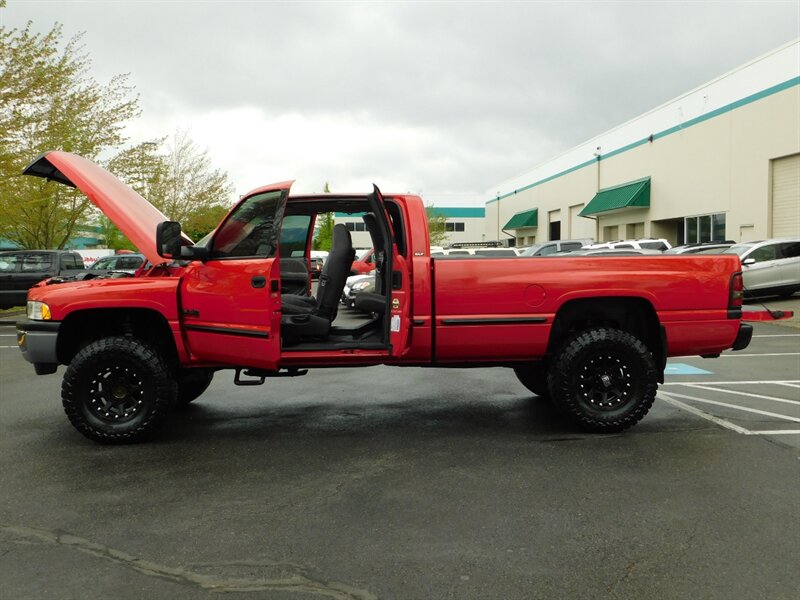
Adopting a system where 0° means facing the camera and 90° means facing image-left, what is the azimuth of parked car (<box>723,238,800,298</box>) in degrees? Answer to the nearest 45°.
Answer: approximately 45°

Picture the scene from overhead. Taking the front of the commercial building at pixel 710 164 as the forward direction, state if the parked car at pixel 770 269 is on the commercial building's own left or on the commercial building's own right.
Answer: on the commercial building's own left

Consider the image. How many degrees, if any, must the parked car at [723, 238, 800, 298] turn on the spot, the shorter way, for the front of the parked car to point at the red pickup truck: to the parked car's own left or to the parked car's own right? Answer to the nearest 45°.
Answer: approximately 45° to the parked car's own left

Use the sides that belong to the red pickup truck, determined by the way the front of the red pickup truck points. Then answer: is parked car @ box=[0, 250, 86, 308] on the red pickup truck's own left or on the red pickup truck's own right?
on the red pickup truck's own right

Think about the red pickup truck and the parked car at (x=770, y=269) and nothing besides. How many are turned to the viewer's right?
0

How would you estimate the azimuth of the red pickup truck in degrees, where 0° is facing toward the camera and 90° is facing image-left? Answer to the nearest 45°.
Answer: approximately 90°

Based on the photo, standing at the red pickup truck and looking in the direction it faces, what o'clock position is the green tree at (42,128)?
The green tree is roughly at 2 o'clock from the red pickup truck.

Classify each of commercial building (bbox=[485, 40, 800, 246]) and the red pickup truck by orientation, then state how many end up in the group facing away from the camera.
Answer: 0

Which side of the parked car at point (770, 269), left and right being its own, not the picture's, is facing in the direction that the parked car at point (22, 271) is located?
front
